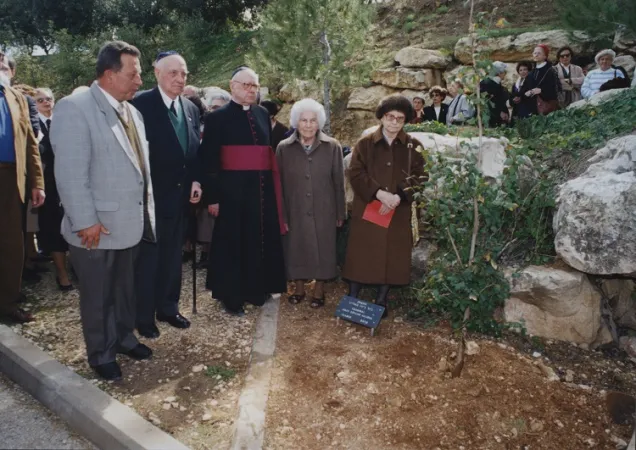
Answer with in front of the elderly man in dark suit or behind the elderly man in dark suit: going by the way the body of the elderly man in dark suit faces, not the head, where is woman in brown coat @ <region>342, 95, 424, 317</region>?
in front

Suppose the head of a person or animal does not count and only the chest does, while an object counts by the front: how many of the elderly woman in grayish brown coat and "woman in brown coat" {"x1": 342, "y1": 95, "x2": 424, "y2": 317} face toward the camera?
2

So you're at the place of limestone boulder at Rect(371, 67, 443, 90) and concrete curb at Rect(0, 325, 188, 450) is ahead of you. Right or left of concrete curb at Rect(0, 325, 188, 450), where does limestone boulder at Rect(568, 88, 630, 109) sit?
left

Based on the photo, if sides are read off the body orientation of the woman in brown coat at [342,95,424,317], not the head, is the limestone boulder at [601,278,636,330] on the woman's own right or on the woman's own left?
on the woman's own left

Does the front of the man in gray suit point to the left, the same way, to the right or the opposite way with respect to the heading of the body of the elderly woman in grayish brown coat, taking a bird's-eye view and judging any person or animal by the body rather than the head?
to the left

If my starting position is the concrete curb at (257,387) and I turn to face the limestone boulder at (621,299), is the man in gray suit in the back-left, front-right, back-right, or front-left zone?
back-left

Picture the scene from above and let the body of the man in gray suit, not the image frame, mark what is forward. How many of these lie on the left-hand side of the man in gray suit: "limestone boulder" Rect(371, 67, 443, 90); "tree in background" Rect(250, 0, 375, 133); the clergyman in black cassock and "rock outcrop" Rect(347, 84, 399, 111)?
4

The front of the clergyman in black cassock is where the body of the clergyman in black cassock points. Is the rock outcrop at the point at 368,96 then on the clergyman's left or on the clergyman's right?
on the clergyman's left
